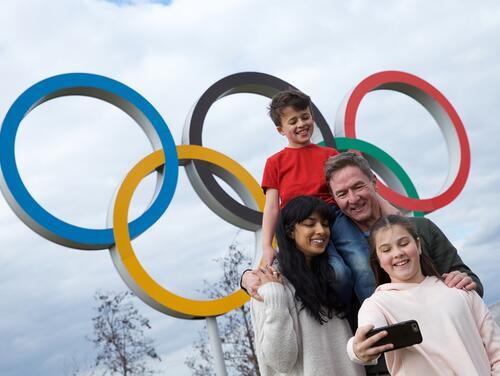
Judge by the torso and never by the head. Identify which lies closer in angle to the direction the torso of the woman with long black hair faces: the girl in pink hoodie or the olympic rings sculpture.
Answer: the girl in pink hoodie

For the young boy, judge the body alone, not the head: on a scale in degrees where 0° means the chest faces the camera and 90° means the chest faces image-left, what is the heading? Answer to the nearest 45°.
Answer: approximately 315°

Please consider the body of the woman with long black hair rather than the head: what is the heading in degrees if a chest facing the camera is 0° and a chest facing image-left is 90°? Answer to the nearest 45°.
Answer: approximately 315°

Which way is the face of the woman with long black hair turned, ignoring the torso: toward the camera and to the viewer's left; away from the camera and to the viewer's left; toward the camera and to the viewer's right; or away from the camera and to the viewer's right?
toward the camera and to the viewer's right

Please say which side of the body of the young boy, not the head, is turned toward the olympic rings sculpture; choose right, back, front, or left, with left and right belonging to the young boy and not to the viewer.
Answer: back
